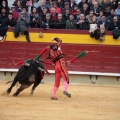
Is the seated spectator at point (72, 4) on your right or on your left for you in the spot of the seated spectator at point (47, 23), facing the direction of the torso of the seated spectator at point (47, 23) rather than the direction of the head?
on your left

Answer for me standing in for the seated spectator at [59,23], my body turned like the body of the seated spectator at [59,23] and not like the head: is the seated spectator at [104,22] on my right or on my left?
on my left

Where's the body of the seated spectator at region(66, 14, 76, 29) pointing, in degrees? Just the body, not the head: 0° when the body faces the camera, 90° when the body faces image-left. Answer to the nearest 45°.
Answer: approximately 0°

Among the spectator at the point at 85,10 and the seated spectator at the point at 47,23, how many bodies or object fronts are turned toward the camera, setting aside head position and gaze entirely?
2

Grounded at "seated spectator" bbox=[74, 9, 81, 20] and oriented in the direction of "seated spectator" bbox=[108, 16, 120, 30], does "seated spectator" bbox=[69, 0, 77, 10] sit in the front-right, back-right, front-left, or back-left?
back-left

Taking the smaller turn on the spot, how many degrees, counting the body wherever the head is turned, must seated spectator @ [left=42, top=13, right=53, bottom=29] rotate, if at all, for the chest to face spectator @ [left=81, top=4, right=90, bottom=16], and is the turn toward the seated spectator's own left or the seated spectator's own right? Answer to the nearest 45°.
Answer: approximately 90° to the seated spectator's own left

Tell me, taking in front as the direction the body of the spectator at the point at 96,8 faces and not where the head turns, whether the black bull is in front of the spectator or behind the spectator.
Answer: in front

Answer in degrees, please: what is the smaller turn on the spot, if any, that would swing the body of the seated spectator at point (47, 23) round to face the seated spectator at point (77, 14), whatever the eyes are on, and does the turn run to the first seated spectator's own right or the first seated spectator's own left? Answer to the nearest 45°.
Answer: approximately 90° to the first seated spectator's own left

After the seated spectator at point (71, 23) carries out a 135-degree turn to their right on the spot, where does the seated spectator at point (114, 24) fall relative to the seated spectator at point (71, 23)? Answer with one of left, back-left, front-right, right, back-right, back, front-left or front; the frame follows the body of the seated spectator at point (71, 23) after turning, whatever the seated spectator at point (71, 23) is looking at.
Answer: back-right
